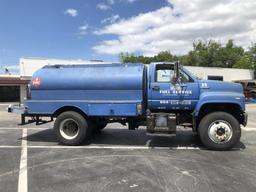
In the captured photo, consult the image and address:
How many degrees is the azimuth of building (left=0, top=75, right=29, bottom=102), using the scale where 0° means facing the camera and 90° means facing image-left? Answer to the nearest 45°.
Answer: approximately 0°

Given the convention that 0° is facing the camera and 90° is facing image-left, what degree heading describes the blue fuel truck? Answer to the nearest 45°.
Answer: approximately 270°

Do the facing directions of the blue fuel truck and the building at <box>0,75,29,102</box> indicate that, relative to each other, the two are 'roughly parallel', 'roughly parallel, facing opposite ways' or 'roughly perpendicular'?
roughly perpendicular

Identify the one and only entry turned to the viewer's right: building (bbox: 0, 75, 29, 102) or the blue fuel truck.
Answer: the blue fuel truck

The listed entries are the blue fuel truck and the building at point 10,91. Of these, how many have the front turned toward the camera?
1

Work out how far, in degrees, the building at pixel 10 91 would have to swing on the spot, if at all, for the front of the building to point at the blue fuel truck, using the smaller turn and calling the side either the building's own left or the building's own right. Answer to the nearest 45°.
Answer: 0° — it already faces it

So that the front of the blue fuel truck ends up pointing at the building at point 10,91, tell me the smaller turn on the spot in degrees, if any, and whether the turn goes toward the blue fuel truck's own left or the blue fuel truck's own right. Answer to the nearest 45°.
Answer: approximately 135° to the blue fuel truck's own left
